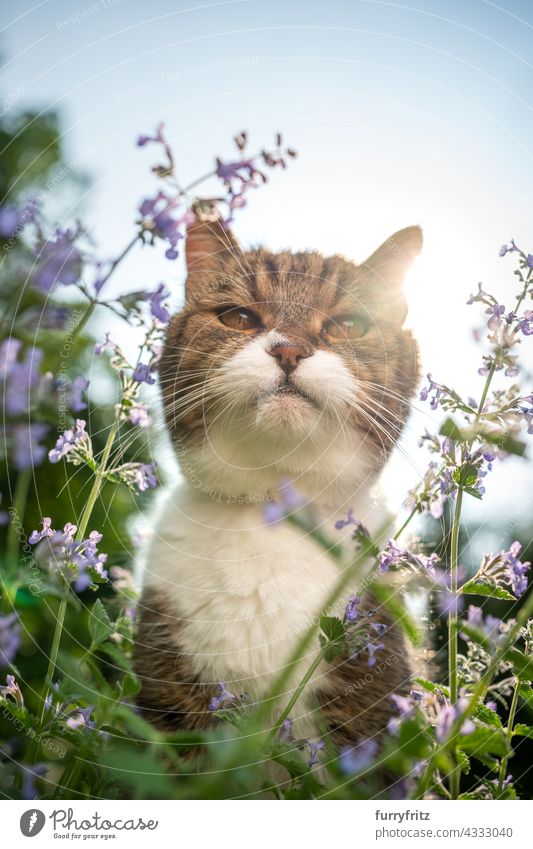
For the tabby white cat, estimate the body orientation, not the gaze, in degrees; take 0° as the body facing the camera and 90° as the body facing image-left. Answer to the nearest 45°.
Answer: approximately 0°
